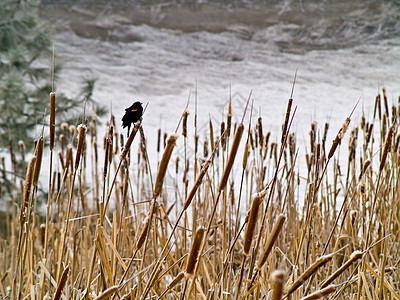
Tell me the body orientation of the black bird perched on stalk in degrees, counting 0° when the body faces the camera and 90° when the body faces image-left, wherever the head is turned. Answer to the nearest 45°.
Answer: approximately 270°
